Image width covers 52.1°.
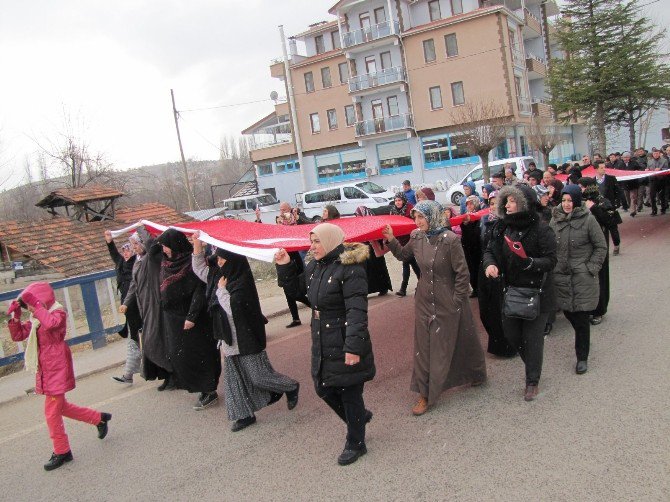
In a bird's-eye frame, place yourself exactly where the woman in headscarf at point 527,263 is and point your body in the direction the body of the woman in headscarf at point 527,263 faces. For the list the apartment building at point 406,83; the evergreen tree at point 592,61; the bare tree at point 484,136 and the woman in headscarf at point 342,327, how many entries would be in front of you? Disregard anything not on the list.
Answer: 1

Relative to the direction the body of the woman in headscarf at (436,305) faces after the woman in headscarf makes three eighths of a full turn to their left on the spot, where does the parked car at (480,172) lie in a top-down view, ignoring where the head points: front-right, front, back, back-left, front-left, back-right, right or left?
left

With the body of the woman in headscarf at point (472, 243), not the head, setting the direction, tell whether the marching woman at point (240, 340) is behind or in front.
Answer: in front

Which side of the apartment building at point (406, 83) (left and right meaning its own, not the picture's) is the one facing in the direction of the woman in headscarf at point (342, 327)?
front

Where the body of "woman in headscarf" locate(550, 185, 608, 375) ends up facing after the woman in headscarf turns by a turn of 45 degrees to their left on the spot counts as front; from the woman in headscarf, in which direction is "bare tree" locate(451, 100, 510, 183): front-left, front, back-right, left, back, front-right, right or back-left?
back

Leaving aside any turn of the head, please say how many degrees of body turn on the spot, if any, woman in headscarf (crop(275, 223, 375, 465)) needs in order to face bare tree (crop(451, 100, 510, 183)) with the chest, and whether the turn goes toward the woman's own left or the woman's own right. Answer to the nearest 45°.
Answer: approximately 135° to the woman's own right

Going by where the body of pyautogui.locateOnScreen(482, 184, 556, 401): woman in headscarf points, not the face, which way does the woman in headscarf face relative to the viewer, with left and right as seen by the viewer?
facing the viewer and to the left of the viewer

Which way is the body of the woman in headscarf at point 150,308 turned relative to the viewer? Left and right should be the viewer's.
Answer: facing to the left of the viewer

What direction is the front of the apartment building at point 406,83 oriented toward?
toward the camera

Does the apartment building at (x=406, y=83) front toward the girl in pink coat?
yes

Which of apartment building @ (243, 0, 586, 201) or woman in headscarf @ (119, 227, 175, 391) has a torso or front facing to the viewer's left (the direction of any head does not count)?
the woman in headscarf

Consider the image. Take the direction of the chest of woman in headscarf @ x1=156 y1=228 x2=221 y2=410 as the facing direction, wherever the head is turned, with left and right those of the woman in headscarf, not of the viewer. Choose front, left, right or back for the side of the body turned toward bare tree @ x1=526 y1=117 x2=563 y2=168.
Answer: back

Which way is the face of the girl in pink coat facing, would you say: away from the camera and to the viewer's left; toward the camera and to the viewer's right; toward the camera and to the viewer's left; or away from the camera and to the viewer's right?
toward the camera and to the viewer's left

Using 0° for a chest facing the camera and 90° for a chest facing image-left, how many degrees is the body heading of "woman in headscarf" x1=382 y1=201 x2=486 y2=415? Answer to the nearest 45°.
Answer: approximately 45°

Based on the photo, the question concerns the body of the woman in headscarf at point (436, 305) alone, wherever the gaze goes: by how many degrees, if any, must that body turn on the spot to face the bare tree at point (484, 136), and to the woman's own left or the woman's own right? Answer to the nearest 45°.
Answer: approximately 135° to the woman's own right
